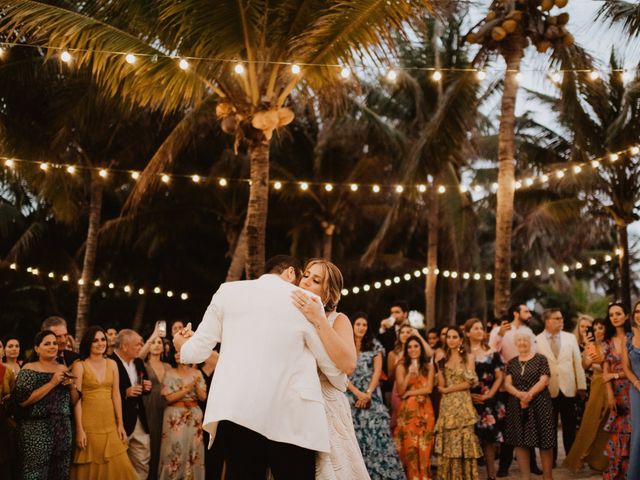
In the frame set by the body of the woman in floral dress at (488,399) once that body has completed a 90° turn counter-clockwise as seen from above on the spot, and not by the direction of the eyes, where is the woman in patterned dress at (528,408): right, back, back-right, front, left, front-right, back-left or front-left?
front

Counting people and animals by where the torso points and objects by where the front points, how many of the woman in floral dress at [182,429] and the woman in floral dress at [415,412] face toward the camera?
2

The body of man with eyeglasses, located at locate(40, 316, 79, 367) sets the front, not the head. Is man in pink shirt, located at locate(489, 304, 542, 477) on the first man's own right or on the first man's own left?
on the first man's own left

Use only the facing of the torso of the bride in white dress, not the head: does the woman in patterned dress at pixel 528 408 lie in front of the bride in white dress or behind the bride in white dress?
behind

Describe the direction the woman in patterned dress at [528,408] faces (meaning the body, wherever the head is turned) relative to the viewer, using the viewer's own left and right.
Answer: facing the viewer and to the left of the viewer

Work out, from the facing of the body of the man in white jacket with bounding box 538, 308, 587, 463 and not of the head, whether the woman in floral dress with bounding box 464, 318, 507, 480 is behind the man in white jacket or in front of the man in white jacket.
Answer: in front

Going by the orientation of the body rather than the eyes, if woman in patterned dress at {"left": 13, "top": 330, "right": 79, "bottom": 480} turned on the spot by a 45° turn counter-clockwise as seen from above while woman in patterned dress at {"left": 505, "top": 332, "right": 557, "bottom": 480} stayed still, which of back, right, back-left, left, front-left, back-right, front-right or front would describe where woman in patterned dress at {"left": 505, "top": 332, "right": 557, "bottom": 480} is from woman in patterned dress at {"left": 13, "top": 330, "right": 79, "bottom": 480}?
front

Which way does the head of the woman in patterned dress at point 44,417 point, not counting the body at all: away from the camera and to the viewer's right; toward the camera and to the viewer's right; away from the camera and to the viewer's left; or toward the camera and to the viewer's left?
toward the camera and to the viewer's right

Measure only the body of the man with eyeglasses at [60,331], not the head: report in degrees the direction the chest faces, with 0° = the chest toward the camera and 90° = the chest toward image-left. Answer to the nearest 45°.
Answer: approximately 315°

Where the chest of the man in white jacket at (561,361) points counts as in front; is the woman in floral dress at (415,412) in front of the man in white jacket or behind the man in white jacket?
in front

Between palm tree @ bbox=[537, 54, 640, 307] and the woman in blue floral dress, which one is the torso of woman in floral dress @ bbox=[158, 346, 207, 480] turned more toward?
the woman in blue floral dress

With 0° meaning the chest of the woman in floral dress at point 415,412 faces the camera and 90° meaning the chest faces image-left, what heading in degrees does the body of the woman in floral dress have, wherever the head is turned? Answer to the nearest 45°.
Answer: approximately 0°

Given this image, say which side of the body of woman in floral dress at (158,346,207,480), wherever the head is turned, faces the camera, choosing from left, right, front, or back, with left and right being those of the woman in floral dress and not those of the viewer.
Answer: front

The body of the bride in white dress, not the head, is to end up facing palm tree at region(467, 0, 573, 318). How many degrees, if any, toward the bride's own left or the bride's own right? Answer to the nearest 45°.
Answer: approximately 135° to the bride's own right
